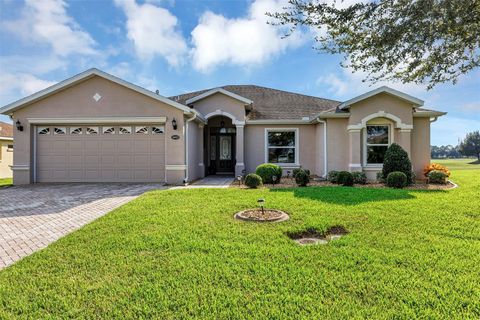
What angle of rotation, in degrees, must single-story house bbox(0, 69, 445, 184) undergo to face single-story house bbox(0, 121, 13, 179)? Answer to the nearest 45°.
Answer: approximately 135° to its right

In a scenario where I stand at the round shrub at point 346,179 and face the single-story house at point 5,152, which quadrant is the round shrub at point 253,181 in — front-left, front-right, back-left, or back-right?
front-left

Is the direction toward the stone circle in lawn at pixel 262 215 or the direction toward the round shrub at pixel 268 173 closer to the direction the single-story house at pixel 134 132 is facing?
the stone circle in lawn

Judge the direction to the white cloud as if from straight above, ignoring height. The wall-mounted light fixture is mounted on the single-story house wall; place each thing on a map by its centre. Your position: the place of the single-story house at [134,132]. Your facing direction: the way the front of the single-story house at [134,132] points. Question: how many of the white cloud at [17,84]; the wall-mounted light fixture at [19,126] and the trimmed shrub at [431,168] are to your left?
1

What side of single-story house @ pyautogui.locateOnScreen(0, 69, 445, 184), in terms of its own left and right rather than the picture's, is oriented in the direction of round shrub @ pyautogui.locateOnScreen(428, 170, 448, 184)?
left

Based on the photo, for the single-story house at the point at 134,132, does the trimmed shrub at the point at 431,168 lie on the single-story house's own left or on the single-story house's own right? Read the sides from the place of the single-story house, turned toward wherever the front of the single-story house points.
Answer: on the single-story house's own left

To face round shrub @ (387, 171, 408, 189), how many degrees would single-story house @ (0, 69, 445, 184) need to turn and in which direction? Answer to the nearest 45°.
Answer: approximately 90° to its left

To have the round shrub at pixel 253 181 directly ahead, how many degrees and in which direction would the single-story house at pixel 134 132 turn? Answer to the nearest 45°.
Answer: approximately 45° to its left

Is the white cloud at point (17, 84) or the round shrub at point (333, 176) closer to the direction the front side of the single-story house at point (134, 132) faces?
the round shrub

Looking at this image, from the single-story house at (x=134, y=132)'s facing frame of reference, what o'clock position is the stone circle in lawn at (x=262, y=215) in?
The stone circle in lawn is roughly at 11 o'clock from the single-story house.

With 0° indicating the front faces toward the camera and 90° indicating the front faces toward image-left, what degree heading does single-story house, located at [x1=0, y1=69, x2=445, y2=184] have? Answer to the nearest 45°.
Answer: approximately 0°

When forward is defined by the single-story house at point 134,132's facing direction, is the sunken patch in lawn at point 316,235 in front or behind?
in front

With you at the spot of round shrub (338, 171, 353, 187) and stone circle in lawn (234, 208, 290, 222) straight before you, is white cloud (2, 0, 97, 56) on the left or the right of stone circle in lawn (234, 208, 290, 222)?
right
